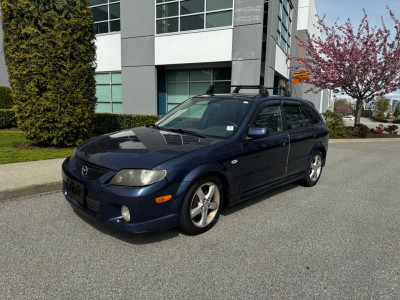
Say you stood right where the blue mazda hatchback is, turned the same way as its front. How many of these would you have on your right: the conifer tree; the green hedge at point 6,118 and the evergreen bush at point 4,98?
3

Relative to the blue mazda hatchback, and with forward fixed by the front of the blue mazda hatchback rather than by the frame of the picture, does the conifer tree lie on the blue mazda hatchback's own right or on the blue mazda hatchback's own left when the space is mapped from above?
on the blue mazda hatchback's own right

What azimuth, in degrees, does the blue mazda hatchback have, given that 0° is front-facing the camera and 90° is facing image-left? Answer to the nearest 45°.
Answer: approximately 45°

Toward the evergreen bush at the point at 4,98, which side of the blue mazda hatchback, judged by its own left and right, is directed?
right

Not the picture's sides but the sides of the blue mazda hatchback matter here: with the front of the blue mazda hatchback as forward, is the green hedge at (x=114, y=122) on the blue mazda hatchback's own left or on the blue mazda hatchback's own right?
on the blue mazda hatchback's own right

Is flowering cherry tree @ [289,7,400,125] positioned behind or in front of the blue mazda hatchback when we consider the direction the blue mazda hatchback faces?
behind

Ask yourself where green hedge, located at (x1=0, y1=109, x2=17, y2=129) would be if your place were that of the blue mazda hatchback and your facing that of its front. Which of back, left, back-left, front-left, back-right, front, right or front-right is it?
right

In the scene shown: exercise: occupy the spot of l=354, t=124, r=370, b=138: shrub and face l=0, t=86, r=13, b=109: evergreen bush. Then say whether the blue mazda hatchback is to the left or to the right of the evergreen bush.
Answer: left

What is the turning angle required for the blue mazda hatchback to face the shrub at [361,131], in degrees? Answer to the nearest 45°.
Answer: approximately 180°
